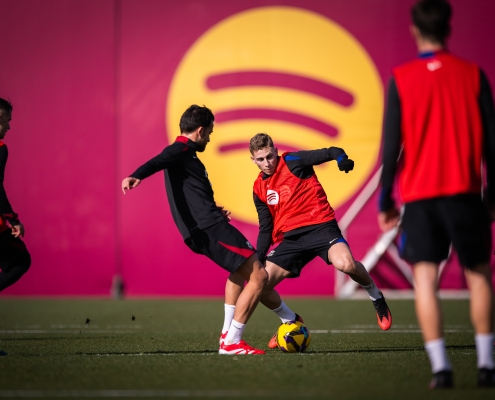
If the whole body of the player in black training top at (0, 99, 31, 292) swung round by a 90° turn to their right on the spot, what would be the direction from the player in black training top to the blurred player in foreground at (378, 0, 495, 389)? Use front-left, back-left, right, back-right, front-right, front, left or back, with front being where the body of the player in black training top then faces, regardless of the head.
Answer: front-left

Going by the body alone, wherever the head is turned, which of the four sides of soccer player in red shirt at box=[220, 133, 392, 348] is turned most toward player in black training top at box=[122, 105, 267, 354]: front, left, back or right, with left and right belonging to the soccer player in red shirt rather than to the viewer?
front

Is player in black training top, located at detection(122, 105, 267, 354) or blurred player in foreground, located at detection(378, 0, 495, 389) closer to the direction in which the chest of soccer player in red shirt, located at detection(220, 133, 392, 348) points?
the player in black training top

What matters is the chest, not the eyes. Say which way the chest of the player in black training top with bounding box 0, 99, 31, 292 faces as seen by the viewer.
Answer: to the viewer's right

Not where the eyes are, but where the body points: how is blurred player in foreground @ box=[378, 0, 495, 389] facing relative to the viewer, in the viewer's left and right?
facing away from the viewer

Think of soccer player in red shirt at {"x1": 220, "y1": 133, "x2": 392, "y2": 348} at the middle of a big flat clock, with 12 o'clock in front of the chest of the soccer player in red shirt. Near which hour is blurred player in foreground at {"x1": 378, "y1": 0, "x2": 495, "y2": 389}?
The blurred player in foreground is roughly at 10 o'clock from the soccer player in red shirt.

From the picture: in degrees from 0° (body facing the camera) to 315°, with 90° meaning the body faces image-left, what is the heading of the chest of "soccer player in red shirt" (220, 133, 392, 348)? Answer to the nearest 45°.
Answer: approximately 45°

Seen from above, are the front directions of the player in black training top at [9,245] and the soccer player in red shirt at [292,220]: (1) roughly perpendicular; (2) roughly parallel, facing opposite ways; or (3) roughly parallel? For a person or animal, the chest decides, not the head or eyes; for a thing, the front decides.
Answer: roughly perpendicular

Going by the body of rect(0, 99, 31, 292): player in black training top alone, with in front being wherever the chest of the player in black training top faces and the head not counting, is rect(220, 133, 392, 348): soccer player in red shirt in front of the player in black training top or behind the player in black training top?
in front

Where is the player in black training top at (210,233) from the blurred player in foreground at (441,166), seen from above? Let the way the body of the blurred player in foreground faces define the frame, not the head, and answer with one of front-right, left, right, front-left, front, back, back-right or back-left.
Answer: front-left

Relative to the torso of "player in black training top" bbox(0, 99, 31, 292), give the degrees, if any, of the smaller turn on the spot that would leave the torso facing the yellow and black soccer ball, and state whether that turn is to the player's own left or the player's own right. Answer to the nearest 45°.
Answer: approximately 45° to the player's own right

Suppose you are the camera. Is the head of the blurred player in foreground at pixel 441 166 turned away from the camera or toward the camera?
away from the camera

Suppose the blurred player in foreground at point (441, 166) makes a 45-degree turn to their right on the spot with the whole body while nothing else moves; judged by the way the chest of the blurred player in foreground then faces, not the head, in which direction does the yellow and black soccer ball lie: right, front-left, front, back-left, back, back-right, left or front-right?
left

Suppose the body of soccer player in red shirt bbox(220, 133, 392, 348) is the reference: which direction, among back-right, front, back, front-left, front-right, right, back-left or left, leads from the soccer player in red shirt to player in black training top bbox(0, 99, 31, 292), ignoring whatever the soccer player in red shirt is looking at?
front-right
